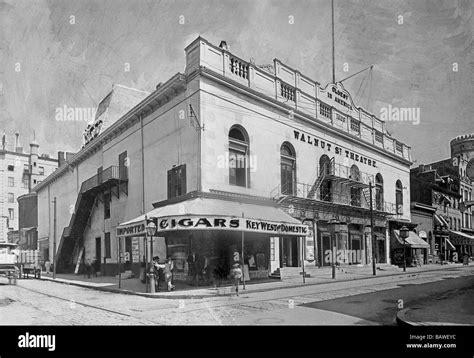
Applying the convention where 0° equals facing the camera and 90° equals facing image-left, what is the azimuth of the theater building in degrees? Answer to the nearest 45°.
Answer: approximately 315°

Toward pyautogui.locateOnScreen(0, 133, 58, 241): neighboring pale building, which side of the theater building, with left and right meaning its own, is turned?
back
